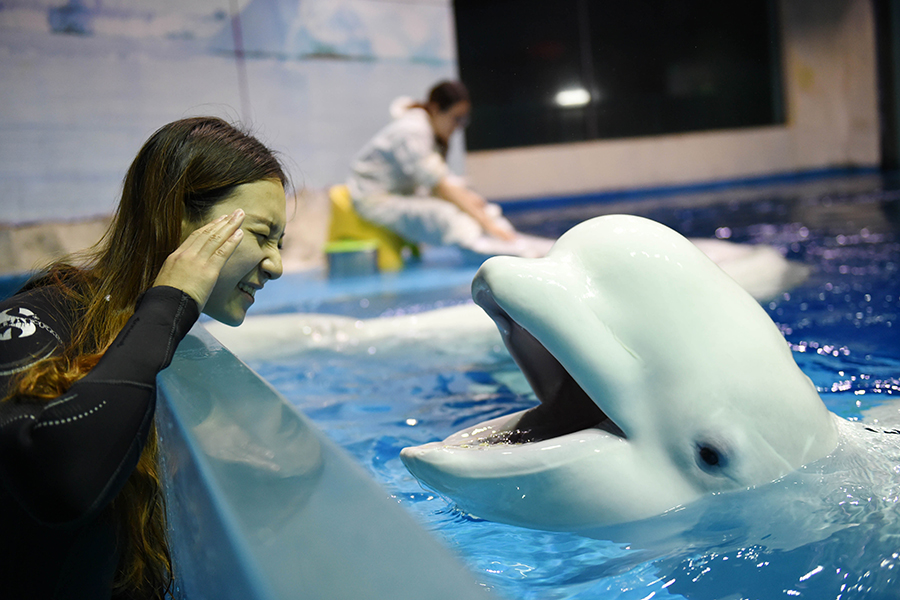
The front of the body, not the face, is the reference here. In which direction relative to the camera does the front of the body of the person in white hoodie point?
to the viewer's right

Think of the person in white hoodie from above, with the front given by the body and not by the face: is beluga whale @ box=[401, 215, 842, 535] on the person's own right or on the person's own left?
on the person's own right

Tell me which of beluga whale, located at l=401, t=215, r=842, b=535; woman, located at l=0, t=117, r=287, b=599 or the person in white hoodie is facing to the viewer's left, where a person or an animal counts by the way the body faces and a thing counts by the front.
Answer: the beluga whale

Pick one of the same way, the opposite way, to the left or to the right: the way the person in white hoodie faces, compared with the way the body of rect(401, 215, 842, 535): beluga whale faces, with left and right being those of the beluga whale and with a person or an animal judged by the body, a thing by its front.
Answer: the opposite way

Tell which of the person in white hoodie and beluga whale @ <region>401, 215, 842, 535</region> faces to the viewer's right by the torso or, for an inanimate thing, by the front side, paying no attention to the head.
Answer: the person in white hoodie

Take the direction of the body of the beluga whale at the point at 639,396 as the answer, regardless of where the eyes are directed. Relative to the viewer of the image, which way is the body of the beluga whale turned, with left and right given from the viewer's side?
facing to the left of the viewer

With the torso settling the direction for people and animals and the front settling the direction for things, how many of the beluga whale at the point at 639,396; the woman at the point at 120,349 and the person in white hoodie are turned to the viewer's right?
2

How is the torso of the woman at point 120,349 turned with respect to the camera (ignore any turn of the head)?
to the viewer's right
